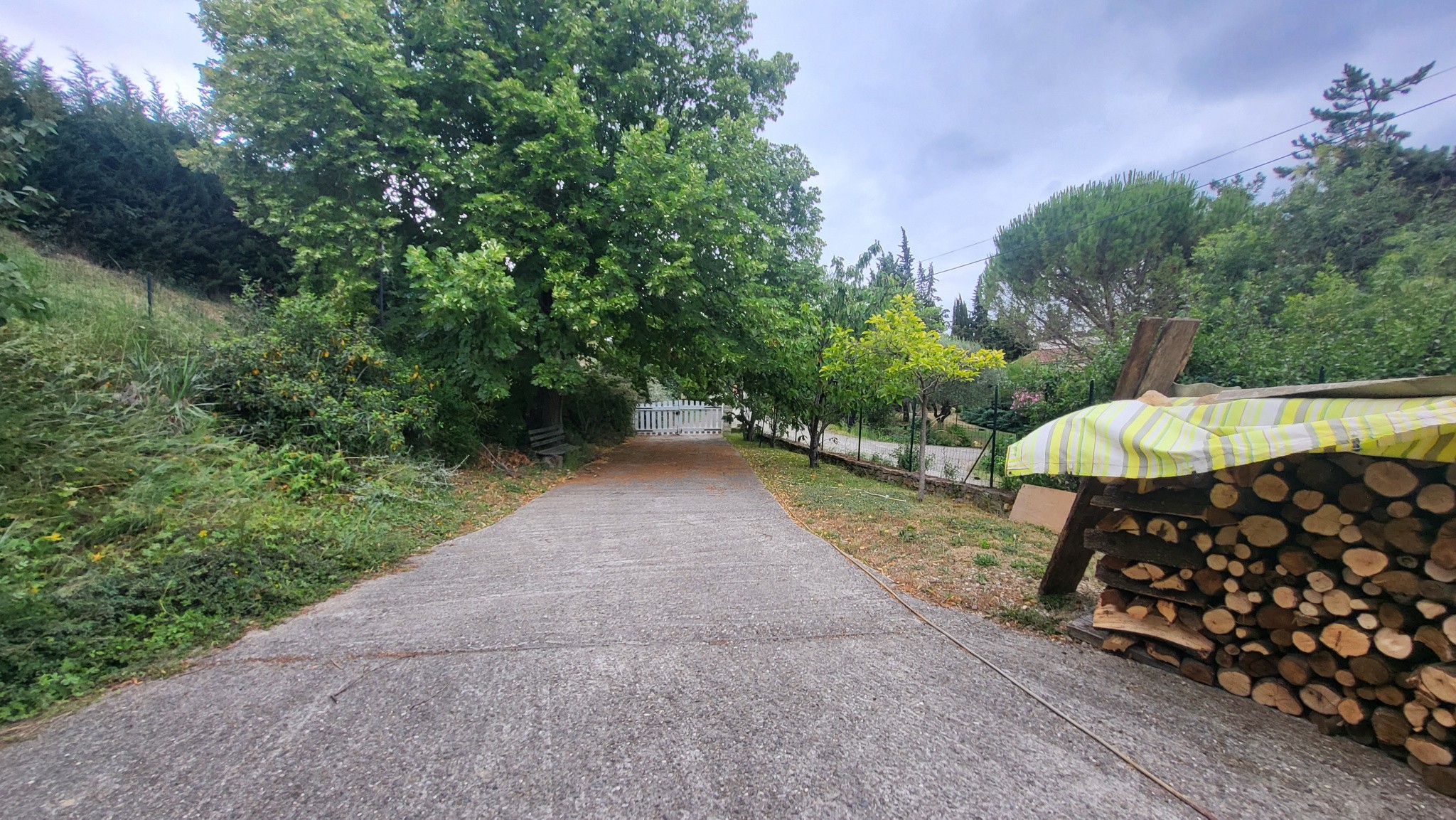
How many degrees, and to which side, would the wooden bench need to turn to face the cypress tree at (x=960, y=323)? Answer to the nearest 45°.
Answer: approximately 90° to its left

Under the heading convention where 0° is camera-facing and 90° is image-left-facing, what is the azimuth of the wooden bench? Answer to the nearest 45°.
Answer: approximately 315°

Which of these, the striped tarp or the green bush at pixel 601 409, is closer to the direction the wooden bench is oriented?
the striped tarp

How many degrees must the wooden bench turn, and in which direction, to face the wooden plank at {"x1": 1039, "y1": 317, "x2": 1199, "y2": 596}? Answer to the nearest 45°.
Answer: approximately 45° to its right

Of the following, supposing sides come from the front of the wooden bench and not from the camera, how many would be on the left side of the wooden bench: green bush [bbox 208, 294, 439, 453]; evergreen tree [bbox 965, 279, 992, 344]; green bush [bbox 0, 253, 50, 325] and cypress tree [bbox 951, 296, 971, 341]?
2

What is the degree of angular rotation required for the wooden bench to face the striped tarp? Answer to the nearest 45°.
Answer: approximately 45° to its right

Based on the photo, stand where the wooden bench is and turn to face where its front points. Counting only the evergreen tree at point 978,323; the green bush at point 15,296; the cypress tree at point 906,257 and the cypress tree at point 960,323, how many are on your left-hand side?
3

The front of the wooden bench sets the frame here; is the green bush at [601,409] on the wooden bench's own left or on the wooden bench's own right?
on the wooden bench's own left

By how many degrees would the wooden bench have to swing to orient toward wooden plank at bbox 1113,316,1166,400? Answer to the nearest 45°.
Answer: approximately 45° to its right
